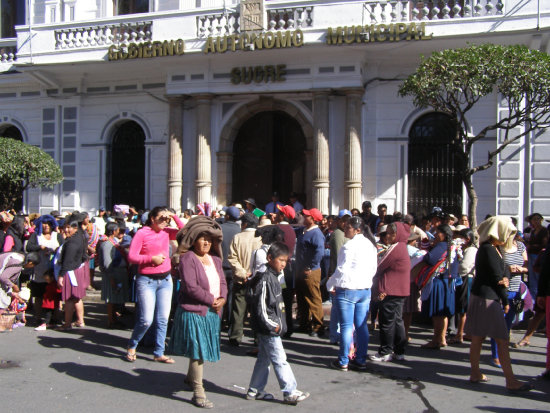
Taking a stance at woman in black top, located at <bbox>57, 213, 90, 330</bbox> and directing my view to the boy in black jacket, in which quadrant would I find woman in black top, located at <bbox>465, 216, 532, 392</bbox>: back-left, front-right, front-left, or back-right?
front-left

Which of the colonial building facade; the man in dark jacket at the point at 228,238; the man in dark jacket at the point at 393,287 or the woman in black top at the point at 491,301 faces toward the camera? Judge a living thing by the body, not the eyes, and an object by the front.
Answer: the colonial building facade

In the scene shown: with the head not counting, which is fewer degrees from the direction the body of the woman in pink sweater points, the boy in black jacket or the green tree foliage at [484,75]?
the boy in black jacket

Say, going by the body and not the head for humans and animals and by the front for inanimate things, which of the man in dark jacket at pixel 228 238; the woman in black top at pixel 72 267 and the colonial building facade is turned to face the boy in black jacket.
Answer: the colonial building facade

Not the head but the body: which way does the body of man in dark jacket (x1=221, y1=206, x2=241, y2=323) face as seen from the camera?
away from the camera

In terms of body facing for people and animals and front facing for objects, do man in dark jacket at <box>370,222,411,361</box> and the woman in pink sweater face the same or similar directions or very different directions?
very different directions

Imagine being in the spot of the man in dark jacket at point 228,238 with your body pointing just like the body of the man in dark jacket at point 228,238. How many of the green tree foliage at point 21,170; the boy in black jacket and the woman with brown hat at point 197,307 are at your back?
2

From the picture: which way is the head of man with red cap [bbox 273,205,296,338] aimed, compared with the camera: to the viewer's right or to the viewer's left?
to the viewer's left

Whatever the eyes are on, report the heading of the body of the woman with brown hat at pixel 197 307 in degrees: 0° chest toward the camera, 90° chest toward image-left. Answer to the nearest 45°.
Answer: approximately 315°
